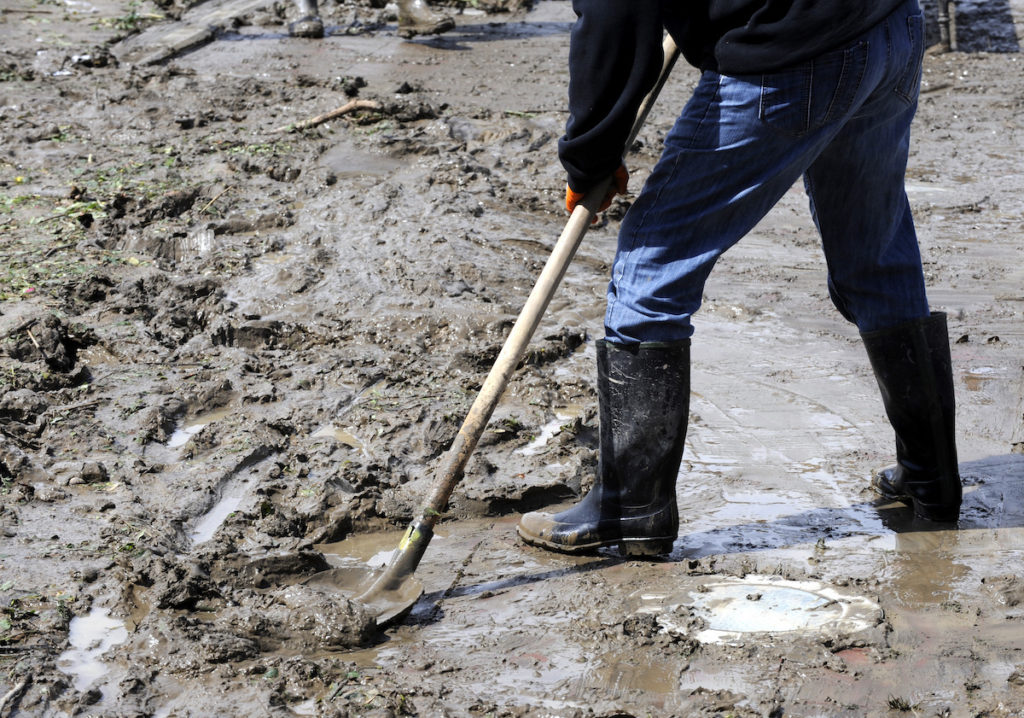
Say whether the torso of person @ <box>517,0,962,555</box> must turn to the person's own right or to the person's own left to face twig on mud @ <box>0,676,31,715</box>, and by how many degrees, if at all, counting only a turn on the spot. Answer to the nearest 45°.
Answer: approximately 90° to the person's own left

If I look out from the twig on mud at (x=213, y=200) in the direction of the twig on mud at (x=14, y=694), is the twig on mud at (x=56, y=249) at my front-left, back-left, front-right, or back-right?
front-right

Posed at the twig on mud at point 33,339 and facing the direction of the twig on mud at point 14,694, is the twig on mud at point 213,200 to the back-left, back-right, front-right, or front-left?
back-left

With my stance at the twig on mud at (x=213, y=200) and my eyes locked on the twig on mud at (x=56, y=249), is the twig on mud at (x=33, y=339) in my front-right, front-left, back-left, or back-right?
front-left

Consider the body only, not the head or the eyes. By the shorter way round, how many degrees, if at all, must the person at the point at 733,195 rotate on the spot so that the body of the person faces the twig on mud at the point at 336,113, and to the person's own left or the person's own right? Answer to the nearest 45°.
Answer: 0° — they already face it

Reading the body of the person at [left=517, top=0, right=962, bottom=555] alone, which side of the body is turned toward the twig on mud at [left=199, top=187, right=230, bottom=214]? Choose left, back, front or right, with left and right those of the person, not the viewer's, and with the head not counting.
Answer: front

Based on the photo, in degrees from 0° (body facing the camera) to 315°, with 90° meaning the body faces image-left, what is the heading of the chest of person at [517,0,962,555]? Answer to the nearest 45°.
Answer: approximately 135°

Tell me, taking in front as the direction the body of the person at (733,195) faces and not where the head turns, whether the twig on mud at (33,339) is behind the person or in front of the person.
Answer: in front
